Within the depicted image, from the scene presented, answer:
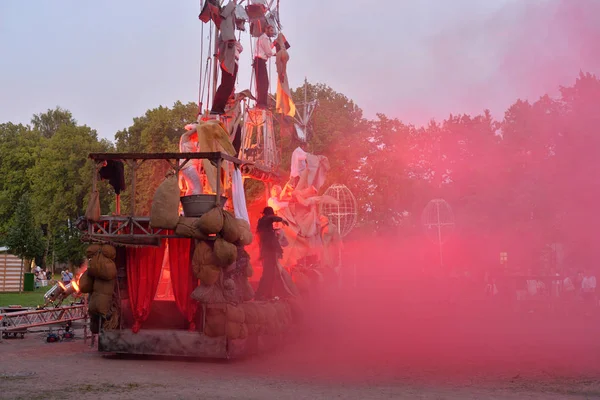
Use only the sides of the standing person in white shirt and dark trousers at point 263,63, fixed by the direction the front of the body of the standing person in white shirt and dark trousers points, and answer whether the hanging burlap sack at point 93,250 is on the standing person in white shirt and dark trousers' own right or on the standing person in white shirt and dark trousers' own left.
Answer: on the standing person in white shirt and dark trousers' own right

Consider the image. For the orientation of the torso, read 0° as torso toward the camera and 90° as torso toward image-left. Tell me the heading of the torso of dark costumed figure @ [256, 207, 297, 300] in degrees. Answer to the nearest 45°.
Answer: approximately 270°

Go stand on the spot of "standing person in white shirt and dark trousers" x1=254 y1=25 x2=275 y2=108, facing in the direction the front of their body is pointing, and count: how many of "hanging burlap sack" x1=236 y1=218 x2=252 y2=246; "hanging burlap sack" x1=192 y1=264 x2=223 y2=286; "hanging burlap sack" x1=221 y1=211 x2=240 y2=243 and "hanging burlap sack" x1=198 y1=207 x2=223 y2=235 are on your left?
0

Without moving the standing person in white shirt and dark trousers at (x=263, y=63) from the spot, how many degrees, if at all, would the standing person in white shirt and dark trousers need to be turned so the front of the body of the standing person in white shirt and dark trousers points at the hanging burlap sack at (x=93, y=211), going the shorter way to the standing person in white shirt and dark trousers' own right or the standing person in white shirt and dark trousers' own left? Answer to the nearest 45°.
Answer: approximately 135° to the standing person in white shirt and dark trousers' own right

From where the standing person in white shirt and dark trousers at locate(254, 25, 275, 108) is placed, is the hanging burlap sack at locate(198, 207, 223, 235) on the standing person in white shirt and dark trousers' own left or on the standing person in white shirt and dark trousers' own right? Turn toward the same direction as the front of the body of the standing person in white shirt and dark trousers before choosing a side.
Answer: on the standing person in white shirt and dark trousers' own right
